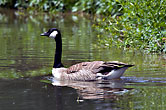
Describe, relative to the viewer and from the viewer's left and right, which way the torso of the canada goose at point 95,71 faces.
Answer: facing to the left of the viewer

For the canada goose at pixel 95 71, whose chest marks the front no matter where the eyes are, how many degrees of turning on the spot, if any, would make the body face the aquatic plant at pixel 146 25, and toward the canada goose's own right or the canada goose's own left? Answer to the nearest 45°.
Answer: approximately 135° to the canada goose's own right
